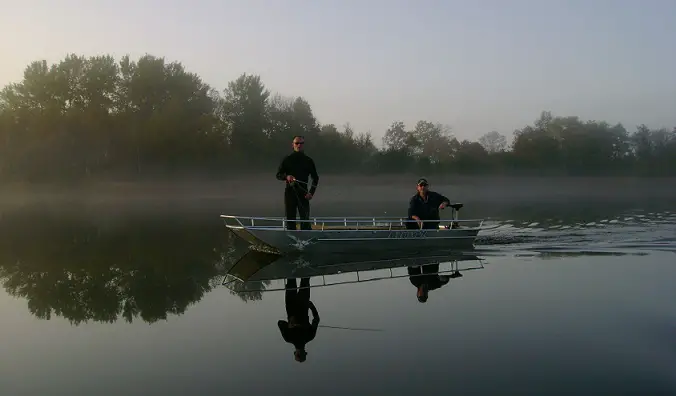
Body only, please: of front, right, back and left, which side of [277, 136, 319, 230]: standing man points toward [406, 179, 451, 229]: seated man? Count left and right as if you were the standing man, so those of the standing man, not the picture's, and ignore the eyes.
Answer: left

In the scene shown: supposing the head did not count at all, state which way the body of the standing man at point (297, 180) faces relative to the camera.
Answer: toward the camera
